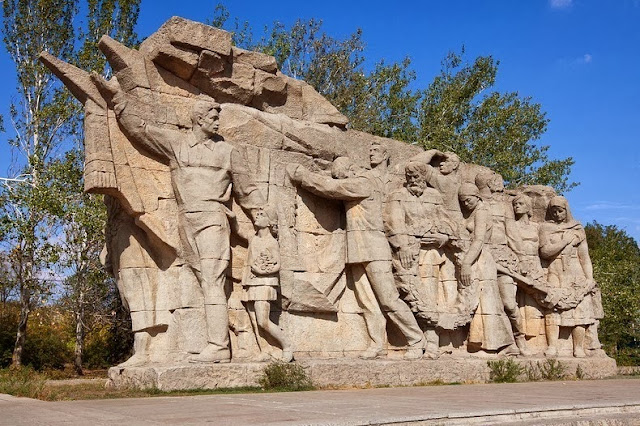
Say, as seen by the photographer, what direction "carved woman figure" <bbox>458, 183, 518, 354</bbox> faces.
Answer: facing to the left of the viewer
